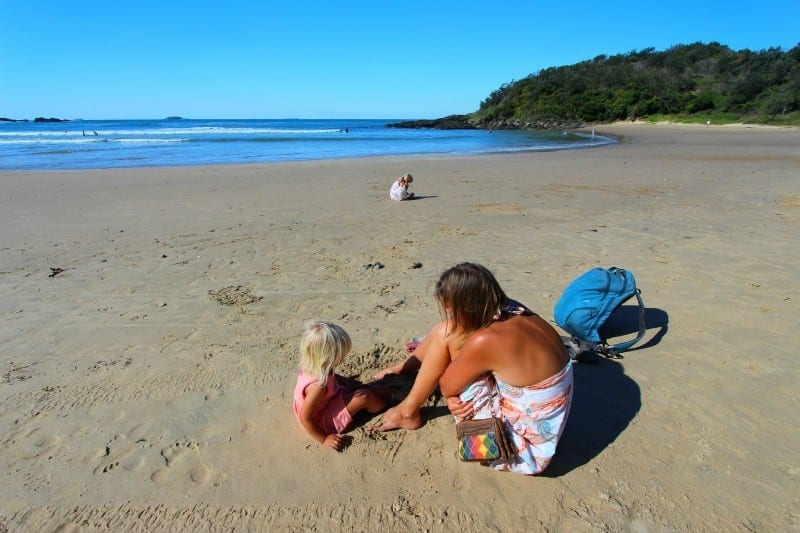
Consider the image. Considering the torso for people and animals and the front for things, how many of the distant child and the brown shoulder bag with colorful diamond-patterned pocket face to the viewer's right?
1

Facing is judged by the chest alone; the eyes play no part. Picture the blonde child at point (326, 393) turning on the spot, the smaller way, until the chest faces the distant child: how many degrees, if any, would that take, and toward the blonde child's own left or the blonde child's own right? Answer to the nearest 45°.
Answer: approximately 90° to the blonde child's own left

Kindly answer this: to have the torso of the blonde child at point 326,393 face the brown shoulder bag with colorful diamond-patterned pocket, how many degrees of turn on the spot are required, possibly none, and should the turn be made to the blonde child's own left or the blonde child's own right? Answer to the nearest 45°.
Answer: approximately 45° to the blonde child's own right

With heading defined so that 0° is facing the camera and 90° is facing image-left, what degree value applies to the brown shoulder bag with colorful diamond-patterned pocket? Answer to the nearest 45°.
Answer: approximately 0°

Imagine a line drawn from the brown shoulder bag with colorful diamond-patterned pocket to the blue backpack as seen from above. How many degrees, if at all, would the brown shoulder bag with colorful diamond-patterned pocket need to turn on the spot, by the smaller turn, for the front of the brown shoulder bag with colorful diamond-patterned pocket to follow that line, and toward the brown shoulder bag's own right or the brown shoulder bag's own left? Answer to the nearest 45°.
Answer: approximately 135° to the brown shoulder bag's own left

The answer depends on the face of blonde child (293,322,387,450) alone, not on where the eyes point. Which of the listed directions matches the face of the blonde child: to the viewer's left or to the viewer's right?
to the viewer's right

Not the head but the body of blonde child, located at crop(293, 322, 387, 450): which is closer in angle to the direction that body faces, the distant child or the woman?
the woman

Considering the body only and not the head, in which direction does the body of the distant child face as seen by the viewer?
to the viewer's right

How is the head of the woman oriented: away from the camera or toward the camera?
away from the camera

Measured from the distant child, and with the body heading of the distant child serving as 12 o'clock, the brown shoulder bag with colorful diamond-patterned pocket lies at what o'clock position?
The brown shoulder bag with colorful diamond-patterned pocket is roughly at 3 o'clock from the distant child.

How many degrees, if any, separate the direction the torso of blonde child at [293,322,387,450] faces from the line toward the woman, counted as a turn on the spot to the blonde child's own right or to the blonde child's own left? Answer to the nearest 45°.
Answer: approximately 45° to the blonde child's own right
